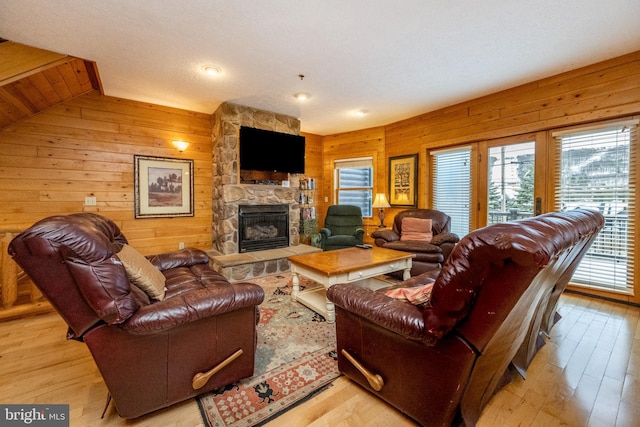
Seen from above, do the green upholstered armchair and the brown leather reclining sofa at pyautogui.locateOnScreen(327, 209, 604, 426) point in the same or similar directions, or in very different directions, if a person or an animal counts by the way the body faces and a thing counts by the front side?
very different directions

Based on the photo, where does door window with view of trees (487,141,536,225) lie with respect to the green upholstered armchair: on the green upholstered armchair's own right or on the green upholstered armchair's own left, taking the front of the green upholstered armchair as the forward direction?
on the green upholstered armchair's own left

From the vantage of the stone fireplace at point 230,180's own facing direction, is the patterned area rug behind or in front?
in front

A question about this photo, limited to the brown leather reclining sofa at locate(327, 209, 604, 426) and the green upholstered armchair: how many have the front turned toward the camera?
1

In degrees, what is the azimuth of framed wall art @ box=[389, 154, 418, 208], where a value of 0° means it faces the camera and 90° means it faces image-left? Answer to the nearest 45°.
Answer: approximately 45°

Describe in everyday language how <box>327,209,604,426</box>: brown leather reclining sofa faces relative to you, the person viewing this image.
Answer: facing away from the viewer and to the left of the viewer

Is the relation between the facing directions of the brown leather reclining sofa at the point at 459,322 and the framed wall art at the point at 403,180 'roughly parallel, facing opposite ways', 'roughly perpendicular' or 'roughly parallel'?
roughly perpendicular

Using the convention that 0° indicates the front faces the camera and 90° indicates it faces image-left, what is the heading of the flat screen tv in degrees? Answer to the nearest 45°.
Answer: approximately 315°

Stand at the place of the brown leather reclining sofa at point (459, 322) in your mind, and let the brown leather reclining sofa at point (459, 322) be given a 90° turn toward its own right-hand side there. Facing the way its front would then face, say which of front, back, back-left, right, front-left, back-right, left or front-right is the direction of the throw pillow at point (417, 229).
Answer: front-left

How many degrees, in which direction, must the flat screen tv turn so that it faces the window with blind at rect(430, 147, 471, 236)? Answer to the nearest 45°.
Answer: approximately 45° to its left

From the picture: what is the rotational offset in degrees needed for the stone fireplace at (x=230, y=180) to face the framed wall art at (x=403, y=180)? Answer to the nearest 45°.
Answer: approximately 45° to its left

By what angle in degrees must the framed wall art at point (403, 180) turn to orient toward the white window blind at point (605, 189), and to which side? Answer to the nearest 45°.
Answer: approximately 90° to its left

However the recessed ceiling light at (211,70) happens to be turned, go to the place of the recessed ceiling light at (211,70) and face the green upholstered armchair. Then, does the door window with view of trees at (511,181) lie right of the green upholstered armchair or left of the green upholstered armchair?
right

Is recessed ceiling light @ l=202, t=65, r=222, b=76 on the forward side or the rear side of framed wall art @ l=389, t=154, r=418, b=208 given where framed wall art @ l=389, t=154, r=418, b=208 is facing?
on the forward side

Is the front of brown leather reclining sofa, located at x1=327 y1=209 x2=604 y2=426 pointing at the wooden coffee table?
yes

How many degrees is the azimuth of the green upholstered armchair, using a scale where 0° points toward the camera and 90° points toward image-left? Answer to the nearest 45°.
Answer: approximately 0°

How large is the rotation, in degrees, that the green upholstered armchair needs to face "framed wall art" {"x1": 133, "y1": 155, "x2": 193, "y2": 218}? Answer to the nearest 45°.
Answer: approximately 45° to its right
